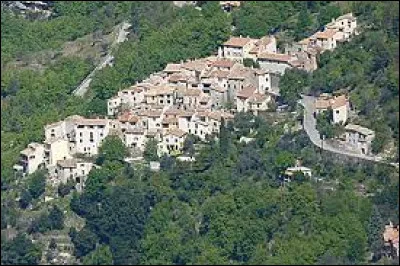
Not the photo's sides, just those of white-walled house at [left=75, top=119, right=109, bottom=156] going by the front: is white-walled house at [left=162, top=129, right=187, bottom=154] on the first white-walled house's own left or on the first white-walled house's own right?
on the first white-walled house's own left

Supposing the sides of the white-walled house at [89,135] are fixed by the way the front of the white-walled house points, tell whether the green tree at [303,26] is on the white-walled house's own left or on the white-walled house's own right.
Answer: on the white-walled house's own left

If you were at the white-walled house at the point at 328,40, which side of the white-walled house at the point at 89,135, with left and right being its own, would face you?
left

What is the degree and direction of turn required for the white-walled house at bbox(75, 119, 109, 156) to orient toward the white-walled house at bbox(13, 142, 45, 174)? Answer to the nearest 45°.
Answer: approximately 90° to its right

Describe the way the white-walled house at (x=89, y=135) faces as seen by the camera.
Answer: facing the viewer

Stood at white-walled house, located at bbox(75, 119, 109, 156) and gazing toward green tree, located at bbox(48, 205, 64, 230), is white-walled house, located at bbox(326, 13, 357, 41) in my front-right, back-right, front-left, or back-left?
back-left

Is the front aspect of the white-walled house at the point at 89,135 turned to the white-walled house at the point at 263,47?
no

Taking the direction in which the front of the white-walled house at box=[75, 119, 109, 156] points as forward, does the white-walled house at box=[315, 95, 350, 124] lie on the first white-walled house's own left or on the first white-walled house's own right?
on the first white-walled house's own left

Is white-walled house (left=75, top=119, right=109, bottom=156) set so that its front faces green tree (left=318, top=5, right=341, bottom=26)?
no
